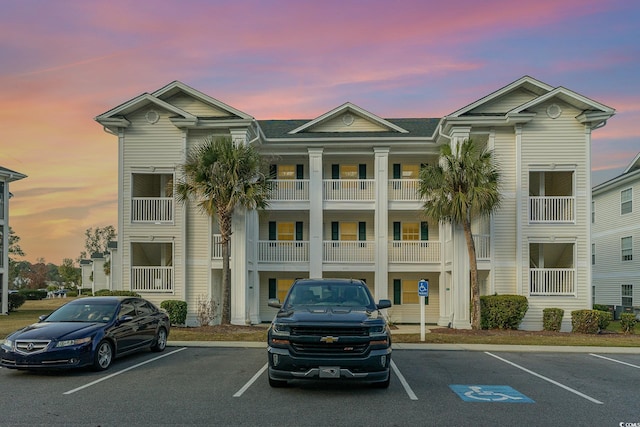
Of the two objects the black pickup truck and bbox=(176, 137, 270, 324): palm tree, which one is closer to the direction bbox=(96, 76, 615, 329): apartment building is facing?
the black pickup truck

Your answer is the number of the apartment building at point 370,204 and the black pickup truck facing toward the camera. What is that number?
2

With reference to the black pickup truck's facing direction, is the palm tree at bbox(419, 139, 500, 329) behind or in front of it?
behind

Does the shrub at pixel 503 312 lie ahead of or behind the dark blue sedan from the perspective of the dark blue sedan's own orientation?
behind

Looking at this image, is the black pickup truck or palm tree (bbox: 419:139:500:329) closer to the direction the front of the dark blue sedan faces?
the black pickup truck

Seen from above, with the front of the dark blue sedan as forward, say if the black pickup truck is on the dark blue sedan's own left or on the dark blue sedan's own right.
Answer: on the dark blue sedan's own left

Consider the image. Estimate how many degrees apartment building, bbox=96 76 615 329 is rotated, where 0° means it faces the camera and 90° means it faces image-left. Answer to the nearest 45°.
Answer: approximately 0°
